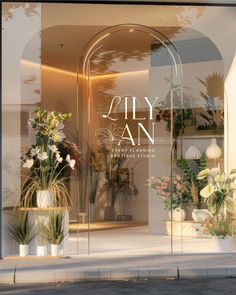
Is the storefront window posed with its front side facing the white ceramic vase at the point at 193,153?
no

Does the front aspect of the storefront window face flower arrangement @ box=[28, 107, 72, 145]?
no

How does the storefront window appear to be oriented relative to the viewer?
toward the camera

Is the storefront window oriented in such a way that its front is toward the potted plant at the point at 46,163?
no
